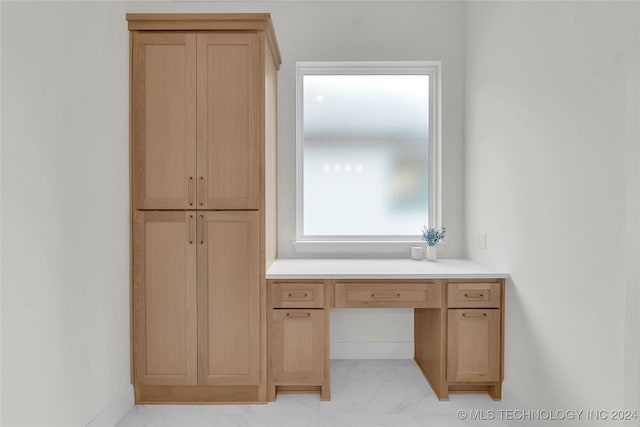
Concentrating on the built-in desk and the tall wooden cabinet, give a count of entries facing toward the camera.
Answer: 2

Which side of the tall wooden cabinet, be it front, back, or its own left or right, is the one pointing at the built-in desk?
left

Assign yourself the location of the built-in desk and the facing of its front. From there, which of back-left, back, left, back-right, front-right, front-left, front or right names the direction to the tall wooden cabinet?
right

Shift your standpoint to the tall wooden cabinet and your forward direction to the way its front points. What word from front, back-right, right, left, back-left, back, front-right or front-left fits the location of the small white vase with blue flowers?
left

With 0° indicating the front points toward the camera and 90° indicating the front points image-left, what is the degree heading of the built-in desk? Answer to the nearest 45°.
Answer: approximately 0°

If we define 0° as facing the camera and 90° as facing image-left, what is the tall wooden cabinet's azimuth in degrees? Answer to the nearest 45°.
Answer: approximately 0°
